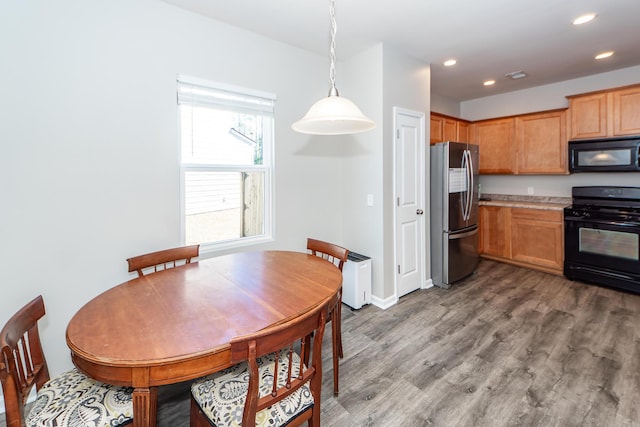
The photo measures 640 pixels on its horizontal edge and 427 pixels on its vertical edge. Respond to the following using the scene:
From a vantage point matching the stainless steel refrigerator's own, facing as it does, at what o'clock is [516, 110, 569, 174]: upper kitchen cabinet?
The upper kitchen cabinet is roughly at 9 o'clock from the stainless steel refrigerator.

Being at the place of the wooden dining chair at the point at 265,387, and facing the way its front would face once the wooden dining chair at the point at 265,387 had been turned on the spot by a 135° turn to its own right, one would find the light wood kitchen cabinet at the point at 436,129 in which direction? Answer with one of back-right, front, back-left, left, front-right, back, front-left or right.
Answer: front-left

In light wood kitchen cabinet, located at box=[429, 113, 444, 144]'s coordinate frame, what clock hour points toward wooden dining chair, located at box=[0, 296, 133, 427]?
The wooden dining chair is roughly at 2 o'clock from the light wood kitchen cabinet.

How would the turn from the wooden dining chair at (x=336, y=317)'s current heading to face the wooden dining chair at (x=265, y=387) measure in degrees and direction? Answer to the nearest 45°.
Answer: approximately 45° to its left

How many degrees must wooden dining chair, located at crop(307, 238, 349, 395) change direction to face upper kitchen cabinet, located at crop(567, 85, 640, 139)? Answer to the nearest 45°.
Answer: approximately 180°

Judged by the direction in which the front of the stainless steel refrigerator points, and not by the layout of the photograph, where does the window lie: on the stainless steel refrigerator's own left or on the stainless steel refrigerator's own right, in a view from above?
on the stainless steel refrigerator's own right

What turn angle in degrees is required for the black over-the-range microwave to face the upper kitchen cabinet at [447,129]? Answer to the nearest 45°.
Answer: approximately 90° to its right

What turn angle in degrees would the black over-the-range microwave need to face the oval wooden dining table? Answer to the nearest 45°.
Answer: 0° — it already faces it

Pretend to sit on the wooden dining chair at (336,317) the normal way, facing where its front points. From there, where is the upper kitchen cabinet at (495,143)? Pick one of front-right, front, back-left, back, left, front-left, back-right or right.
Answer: back

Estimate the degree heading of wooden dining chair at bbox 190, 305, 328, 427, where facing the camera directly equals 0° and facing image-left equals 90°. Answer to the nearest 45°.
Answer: approximately 135°

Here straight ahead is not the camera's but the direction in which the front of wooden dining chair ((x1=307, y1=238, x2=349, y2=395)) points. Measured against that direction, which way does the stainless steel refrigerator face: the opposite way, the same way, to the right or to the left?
to the left

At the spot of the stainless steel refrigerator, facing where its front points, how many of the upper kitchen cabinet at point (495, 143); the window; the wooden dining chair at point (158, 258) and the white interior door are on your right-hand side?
3
